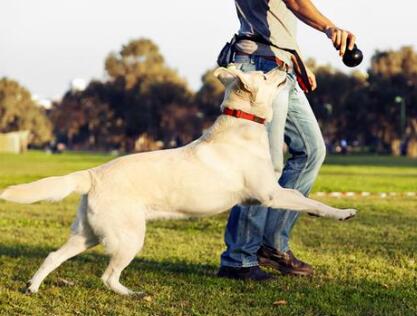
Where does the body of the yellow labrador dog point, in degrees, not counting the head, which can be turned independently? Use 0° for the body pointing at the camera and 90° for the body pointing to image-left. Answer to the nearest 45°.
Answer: approximately 270°

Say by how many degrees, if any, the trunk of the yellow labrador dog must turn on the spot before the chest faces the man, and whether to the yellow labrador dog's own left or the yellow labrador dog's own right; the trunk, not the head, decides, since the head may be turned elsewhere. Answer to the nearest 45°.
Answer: approximately 45° to the yellow labrador dog's own left
